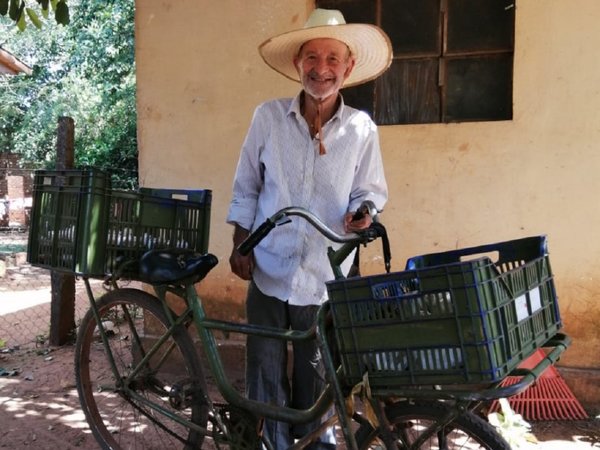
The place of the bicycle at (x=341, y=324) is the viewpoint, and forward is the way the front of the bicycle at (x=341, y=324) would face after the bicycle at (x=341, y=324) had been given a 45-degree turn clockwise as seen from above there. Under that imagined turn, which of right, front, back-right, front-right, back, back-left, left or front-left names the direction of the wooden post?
back-right

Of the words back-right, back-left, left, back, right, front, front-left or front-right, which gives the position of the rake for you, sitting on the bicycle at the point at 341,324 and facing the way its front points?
left

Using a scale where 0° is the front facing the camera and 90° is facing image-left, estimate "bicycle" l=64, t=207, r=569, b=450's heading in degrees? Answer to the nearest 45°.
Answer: approximately 315°

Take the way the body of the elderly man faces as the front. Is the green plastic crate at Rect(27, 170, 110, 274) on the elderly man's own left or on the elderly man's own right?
on the elderly man's own right

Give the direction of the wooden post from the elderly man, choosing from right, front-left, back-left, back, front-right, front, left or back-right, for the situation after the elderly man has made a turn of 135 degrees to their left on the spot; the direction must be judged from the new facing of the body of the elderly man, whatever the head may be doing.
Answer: left

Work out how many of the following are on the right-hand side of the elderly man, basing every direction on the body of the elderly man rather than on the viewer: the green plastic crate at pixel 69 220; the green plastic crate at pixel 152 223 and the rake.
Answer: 2
